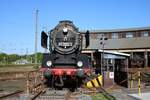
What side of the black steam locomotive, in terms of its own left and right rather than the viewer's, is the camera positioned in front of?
front
